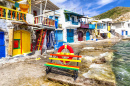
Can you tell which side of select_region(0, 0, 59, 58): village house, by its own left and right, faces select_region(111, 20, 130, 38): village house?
left

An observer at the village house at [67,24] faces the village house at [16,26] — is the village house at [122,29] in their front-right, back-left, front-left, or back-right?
back-left

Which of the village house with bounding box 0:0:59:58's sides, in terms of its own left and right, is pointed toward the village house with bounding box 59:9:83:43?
left

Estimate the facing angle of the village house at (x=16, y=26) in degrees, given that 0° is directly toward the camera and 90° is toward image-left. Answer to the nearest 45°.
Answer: approximately 315°
